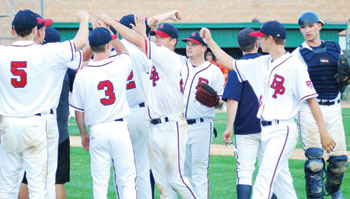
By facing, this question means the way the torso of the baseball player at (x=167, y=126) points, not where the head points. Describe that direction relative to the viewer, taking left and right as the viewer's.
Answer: facing the viewer and to the left of the viewer

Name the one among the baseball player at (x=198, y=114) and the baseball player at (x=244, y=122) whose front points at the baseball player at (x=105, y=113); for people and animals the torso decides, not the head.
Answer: the baseball player at (x=198, y=114)

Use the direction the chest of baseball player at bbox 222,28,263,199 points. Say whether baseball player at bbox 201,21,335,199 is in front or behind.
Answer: behind

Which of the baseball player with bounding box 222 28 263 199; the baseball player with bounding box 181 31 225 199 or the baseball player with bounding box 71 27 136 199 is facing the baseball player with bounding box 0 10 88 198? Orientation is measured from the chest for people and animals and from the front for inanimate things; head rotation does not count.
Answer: the baseball player with bounding box 181 31 225 199

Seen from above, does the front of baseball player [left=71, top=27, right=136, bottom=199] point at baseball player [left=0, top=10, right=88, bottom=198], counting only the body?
no

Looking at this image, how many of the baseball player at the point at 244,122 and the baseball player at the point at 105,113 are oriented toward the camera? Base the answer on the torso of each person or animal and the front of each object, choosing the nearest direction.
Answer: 0

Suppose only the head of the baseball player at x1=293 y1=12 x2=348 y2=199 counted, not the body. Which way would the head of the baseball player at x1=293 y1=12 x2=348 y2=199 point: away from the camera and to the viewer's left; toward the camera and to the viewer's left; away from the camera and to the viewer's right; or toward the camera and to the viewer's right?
toward the camera and to the viewer's left

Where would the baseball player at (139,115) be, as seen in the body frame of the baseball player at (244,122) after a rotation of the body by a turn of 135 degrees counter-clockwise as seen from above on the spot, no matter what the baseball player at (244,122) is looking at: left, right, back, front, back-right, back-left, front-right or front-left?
front-right

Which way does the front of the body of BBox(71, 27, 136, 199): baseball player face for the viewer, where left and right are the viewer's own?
facing away from the viewer

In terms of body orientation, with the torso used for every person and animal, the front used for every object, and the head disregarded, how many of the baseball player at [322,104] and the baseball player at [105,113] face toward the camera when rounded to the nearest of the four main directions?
1

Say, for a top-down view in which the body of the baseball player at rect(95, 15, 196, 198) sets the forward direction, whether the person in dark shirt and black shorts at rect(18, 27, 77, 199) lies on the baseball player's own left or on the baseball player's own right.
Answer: on the baseball player's own right

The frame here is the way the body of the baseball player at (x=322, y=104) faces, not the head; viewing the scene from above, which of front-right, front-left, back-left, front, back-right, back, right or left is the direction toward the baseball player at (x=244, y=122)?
front-right

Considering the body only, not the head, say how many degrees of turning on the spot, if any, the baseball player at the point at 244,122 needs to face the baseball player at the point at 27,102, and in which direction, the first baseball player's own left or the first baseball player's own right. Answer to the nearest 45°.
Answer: approximately 135° to the first baseball player's own left

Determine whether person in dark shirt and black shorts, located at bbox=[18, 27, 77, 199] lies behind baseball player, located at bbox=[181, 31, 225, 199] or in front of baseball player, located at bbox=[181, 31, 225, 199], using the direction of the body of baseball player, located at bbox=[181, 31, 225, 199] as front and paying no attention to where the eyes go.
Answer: in front

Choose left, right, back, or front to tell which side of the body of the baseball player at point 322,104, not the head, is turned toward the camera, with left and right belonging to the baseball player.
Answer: front

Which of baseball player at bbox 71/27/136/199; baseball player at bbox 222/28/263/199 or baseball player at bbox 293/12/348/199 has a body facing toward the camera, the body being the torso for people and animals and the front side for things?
baseball player at bbox 293/12/348/199

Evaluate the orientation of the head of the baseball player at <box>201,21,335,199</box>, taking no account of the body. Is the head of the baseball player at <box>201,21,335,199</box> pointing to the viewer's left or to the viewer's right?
to the viewer's left
